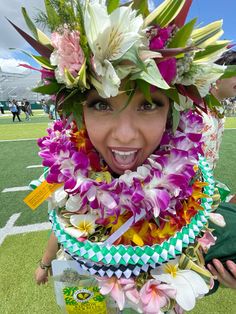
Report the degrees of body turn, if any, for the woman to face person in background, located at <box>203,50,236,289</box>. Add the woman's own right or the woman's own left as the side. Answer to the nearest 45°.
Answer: approximately 135° to the woman's own left

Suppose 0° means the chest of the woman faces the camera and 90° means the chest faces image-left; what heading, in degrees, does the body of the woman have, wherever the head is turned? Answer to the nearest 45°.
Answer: approximately 0°
